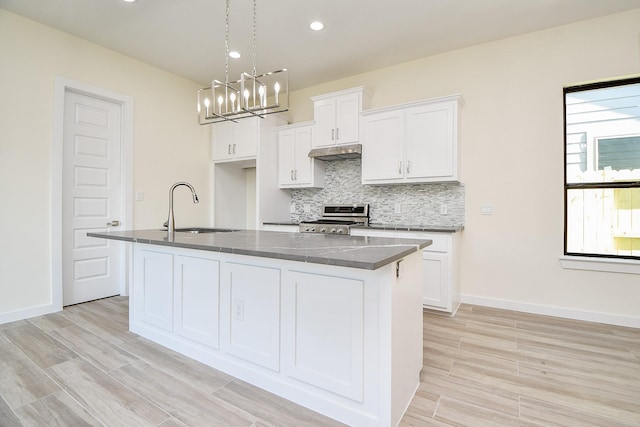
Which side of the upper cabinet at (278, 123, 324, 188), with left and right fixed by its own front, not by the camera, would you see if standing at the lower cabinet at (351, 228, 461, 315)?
left

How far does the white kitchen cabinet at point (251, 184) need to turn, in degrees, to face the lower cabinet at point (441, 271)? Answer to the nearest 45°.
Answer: approximately 90° to its left

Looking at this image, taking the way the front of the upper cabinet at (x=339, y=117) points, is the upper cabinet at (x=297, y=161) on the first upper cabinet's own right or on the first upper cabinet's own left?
on the first upper cabinet's own right

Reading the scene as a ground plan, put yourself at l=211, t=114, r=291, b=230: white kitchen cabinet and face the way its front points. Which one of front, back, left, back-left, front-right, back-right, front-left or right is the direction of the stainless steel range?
left

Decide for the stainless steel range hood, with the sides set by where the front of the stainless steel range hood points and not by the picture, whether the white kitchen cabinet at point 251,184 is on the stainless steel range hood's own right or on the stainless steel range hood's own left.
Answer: on the stainless steel range hood's own right

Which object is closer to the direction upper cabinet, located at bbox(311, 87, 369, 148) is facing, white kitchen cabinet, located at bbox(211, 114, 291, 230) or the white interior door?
the white interior door

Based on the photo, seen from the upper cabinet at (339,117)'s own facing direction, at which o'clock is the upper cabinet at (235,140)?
the upper cabinet at (235,140) is roughly at 2 o'clock from the upper cabinet at (339,117).

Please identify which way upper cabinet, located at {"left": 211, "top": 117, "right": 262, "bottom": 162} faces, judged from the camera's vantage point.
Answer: facing the viewer and to the left of the viewer

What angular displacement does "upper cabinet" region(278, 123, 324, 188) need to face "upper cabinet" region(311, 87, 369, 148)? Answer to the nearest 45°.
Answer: approximately 90° to its left

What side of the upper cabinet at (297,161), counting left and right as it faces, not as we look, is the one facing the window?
left
